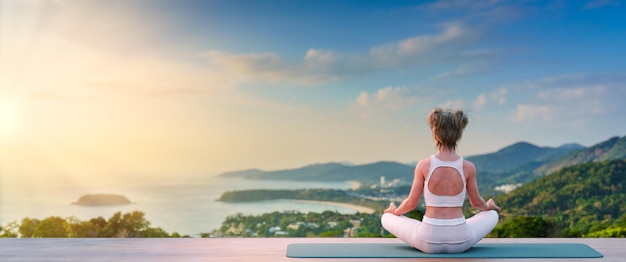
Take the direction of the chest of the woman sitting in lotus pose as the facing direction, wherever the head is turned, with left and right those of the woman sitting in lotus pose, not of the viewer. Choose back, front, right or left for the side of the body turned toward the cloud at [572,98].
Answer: front

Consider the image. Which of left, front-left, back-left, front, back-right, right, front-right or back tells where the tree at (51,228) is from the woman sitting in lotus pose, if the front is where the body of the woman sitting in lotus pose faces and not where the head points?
front-left

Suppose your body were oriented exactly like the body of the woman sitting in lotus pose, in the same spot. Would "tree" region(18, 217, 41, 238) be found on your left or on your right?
on your left

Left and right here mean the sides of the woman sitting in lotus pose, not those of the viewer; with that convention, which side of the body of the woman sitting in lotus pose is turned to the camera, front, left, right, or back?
back

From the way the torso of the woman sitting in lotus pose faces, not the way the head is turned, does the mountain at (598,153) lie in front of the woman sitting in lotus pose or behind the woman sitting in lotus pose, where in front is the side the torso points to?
in front

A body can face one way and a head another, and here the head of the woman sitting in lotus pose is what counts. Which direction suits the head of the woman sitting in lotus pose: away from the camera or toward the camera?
away from the camera

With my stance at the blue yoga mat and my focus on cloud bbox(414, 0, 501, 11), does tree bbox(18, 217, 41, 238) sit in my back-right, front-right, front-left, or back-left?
front-left

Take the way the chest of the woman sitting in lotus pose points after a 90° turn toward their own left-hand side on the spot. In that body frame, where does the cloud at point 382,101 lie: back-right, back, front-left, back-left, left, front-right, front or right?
right

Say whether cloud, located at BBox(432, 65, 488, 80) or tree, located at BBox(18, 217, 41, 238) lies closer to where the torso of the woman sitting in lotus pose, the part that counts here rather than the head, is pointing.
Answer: the cloud

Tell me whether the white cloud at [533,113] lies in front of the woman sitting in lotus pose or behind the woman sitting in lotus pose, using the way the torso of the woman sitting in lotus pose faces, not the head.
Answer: in front

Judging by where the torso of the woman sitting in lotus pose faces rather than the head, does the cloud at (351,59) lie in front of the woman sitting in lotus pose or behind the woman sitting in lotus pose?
in front

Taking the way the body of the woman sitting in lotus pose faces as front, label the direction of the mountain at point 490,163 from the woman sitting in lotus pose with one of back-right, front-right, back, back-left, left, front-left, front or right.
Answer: front

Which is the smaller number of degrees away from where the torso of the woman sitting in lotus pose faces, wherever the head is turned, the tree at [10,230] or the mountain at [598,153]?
the mountain

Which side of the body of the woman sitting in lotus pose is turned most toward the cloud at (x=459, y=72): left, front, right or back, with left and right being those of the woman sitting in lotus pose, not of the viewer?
front
